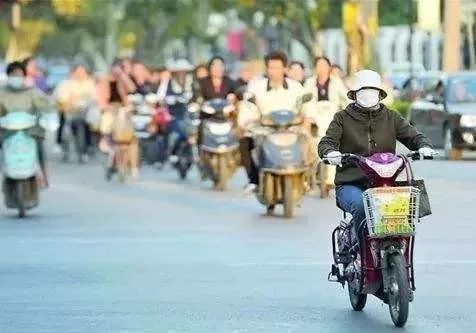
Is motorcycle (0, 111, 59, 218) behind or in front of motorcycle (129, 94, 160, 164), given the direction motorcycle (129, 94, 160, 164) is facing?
in front

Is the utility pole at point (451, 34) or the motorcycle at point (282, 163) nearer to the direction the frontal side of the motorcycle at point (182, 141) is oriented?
the motorcycle

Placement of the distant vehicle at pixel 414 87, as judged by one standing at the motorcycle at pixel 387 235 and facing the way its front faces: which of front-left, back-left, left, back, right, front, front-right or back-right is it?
back

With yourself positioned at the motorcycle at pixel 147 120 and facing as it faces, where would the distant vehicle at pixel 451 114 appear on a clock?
The distant vehicle is roughly at 9 o'clock from the motorcycle.

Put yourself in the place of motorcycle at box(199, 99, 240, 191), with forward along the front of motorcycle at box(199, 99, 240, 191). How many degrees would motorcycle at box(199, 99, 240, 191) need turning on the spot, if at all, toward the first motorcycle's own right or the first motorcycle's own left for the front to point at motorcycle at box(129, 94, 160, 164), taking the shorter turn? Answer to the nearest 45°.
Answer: approximately 180°

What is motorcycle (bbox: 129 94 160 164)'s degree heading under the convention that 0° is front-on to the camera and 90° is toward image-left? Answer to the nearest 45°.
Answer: approximately 0°

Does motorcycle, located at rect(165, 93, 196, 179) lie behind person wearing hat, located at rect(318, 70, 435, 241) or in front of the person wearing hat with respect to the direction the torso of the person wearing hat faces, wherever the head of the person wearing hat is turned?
behind

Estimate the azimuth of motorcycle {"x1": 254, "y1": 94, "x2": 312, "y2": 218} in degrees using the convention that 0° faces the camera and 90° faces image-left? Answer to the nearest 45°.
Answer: approximately 0°

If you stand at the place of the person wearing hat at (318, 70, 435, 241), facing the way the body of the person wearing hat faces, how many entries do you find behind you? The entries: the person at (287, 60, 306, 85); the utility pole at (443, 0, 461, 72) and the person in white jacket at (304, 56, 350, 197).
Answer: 3

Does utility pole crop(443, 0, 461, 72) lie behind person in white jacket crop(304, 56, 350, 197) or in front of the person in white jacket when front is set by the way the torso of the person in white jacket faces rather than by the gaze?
behind
